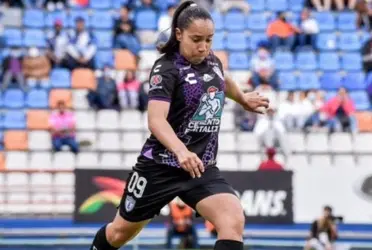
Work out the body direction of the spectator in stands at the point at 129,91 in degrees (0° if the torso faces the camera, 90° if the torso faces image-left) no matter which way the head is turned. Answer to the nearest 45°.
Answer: approximately 0°

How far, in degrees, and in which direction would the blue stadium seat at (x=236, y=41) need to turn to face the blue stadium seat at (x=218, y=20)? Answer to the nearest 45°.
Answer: approximately 135° to its right

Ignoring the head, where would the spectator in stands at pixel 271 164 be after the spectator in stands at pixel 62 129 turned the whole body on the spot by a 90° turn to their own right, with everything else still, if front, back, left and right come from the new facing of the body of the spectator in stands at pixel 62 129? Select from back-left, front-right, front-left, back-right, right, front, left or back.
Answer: back-left

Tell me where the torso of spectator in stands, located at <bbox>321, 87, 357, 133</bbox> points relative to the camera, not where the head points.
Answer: toward the camera

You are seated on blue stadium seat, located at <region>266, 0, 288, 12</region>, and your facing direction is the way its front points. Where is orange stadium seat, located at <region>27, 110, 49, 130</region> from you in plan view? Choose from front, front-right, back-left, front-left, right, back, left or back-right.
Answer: front-right

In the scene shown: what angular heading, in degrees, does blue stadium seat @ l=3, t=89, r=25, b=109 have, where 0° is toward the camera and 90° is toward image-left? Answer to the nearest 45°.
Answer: approximately 0°

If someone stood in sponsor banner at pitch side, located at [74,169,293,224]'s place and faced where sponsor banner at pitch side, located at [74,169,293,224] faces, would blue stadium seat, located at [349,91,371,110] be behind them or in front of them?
behind

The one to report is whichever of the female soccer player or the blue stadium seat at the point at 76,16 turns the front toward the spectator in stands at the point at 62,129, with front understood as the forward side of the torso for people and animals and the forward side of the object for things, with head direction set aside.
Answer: the blue stadium seat

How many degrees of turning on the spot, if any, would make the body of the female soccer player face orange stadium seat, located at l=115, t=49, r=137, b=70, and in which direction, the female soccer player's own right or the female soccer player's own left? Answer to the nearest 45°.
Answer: approximately 135° to the female soccer player's own left

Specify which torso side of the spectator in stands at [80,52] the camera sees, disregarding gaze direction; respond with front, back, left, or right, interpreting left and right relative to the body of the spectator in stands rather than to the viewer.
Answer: front
